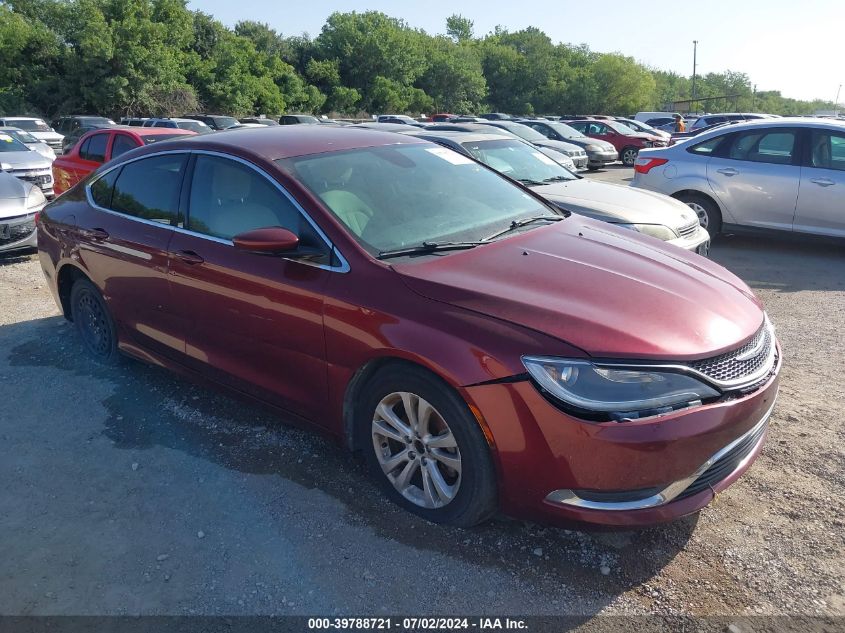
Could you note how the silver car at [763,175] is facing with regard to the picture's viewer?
facing to the right of the viewer

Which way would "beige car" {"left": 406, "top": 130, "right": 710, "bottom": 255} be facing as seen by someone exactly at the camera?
facing the viewer and to the right of the viewer

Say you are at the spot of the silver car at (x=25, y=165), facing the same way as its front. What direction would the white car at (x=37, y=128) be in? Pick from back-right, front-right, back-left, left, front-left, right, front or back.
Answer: back-left

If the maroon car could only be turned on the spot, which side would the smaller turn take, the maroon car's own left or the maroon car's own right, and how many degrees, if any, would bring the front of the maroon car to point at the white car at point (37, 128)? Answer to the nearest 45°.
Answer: approximately 180°

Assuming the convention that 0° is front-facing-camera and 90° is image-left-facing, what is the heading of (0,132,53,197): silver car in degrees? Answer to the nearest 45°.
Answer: approximately 315°

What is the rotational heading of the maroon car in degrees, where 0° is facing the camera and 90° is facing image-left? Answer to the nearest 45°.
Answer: approximately 315°

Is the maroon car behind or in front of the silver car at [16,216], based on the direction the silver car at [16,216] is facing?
in front

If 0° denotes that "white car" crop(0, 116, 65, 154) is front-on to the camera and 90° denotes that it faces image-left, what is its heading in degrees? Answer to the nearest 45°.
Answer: approximately 315°

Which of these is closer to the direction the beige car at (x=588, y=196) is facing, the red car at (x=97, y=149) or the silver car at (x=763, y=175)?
the silver car

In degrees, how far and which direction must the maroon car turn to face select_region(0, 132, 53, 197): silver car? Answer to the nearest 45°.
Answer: approximately 180°

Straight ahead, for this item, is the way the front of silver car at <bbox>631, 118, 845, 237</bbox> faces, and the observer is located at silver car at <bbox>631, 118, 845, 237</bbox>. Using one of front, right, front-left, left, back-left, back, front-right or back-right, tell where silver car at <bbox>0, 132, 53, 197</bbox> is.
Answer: back
